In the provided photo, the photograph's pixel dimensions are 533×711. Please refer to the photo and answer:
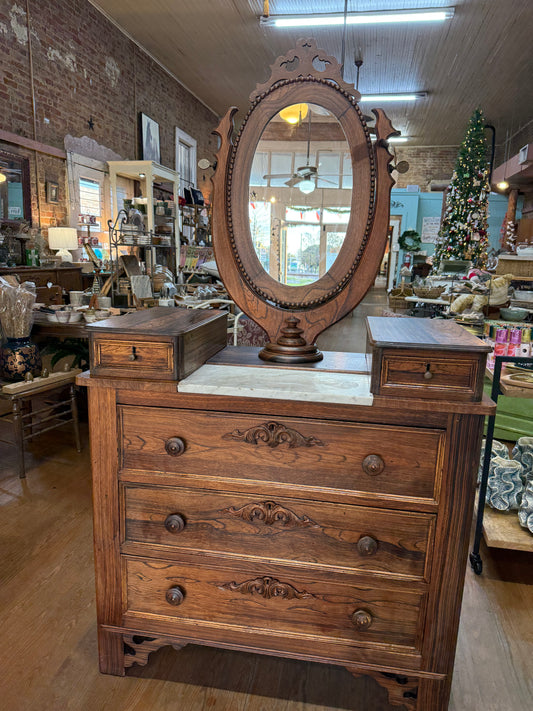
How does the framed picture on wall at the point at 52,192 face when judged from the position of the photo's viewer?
facing the viewer and to the right of the viewer

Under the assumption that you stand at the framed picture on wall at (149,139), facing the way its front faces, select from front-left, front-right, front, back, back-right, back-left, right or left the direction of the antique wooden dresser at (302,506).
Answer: front-right

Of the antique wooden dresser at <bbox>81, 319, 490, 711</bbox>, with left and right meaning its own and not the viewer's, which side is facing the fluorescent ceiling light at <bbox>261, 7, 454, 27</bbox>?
back

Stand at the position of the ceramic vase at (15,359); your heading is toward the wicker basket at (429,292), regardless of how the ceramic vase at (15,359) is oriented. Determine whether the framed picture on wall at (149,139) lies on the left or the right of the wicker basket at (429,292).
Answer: left

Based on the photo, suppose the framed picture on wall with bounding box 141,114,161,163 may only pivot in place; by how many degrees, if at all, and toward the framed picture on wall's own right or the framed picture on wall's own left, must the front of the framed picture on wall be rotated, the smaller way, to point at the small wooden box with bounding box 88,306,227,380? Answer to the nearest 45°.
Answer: approximately 45° to the framed picture on wall's own right

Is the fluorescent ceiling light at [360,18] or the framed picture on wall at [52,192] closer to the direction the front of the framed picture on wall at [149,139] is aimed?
the fluorescent ceiling light

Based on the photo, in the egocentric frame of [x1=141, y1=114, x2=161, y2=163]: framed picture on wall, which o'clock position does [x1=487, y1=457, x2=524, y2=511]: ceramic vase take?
The ceramic vase is roughly at 1 o'clock from the framed picture on wall.

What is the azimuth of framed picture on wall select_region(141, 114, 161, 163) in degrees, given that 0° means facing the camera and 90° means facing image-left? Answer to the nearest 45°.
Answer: approximately 315°

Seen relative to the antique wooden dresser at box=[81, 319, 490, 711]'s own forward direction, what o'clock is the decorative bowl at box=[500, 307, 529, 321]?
The decorative bowl is roughly at 7 o'clock from the antique wooden dresser.

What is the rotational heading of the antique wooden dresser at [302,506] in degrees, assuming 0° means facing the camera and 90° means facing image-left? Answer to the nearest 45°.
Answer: approximately 0°

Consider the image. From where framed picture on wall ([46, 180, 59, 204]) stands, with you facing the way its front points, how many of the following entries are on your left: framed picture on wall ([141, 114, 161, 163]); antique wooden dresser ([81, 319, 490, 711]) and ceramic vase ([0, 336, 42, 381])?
1

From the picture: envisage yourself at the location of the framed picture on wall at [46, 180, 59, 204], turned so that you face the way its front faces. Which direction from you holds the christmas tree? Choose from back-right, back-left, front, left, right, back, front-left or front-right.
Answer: front-left

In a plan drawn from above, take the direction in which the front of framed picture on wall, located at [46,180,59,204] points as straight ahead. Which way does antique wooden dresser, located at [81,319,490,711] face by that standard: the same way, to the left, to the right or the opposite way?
to the right

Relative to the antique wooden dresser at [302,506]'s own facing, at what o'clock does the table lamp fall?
The table lamp is roughly at 5 o'clock from the antique wooden dresser.
